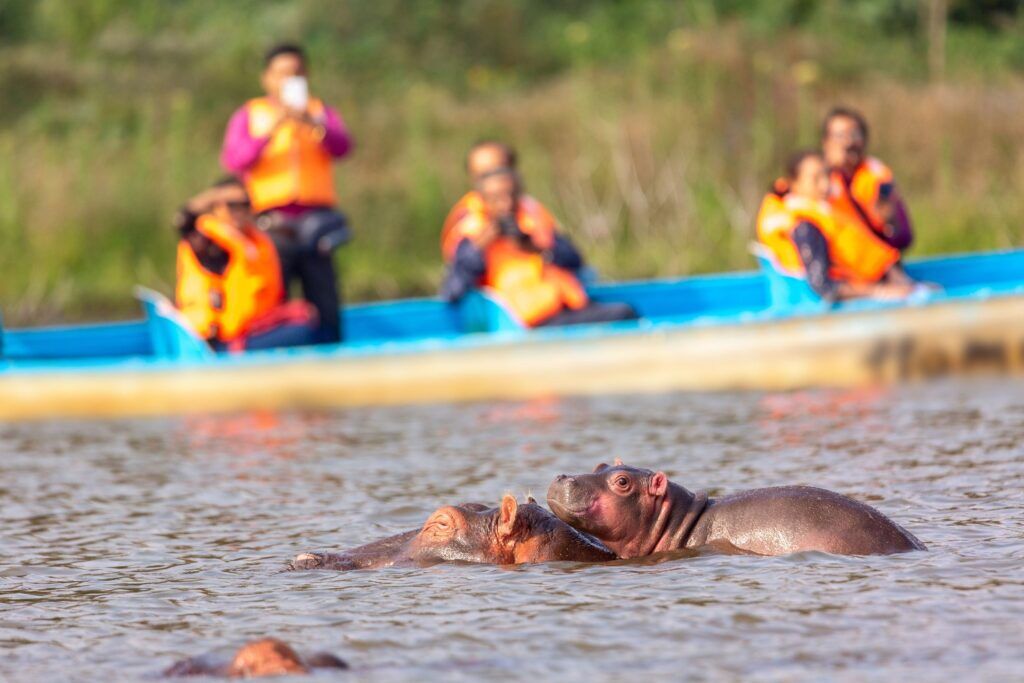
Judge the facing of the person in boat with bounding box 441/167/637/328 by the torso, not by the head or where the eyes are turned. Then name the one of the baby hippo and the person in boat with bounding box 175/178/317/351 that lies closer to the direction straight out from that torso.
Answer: the baby hippo

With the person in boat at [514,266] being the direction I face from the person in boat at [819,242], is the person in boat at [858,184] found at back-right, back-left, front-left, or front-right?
back-right

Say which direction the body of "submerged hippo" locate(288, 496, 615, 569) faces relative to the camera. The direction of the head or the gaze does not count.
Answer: to the viewer's left

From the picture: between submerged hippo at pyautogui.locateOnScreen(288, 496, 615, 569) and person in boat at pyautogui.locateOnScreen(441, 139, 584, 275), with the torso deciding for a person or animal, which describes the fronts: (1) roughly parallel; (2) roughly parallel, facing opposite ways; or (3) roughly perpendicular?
roughly perpendicular

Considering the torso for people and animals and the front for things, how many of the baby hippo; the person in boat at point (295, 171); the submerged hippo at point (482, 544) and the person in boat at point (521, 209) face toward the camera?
2

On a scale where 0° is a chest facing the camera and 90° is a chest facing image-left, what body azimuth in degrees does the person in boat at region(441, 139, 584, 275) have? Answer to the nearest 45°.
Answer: approximately 0°

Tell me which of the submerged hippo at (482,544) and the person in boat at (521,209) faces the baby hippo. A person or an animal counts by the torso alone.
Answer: the person in boat

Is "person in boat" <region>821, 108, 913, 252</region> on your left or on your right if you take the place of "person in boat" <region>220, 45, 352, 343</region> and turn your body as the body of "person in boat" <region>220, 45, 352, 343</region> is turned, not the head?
on your left

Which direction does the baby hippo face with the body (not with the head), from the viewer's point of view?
to the viewer's left

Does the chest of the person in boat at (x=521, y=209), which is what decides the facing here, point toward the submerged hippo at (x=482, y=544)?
yes

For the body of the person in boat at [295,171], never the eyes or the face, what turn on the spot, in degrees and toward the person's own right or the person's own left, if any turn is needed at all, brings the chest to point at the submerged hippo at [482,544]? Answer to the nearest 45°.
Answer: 0° — they already face it
